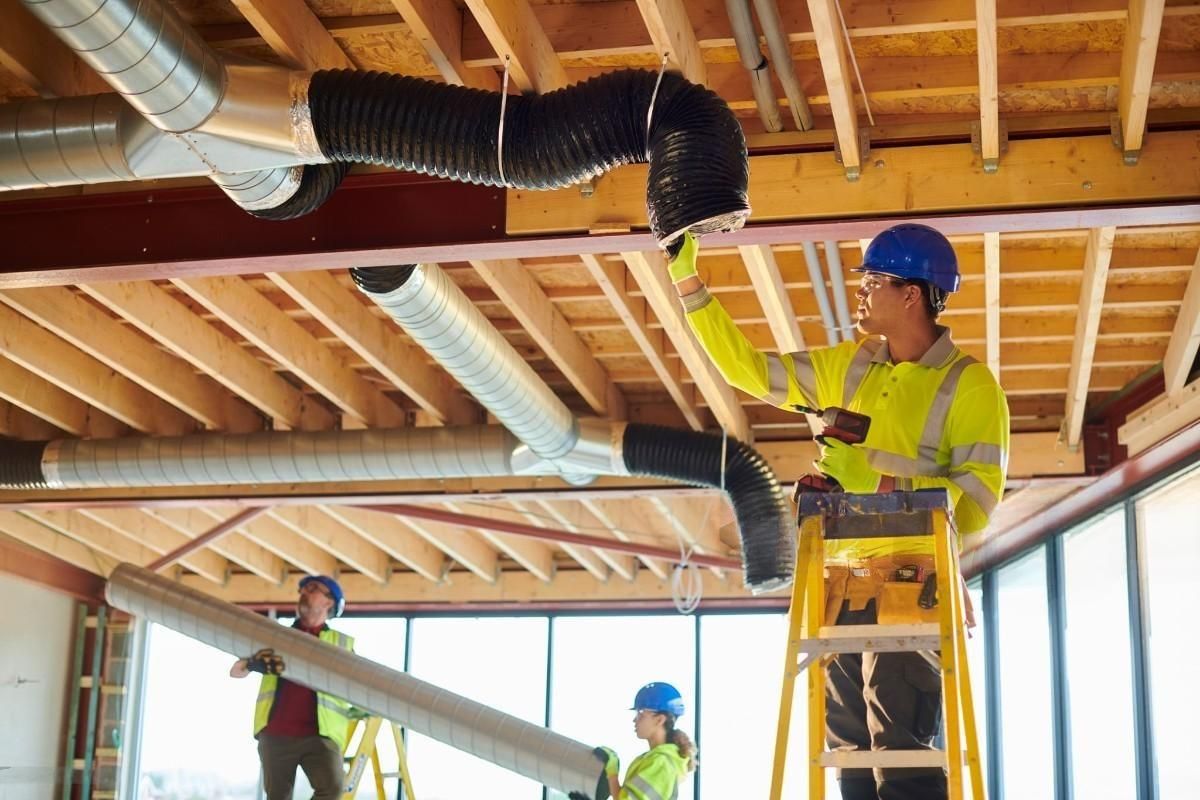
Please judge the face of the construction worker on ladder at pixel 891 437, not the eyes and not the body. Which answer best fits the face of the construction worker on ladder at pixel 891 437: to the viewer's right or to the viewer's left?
to the viewer's left

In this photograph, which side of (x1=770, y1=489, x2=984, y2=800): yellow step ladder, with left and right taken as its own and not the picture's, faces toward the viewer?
back

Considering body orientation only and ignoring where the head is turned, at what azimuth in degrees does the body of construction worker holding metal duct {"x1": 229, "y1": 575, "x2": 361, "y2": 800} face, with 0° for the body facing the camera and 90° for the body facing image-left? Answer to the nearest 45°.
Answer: approximately 45°

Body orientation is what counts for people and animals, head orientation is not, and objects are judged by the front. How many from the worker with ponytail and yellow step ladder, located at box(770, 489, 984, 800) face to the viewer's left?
1

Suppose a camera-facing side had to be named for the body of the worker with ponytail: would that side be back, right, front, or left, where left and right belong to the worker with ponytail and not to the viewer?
left

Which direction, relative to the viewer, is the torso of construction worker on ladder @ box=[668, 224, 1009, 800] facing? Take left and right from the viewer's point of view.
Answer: facing the viewer and to the left of the viewer

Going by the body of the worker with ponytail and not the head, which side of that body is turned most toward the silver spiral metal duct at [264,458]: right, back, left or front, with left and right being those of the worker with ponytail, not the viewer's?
front

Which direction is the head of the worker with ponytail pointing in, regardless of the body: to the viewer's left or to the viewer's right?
to the viewer's left

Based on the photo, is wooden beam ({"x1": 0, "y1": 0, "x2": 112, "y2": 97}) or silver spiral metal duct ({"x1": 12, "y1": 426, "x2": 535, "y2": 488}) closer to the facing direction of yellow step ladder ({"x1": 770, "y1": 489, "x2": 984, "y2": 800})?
the silver spiral metal duct

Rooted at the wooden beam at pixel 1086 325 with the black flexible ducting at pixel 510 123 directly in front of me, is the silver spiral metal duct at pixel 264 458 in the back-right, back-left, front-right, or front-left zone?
front-right

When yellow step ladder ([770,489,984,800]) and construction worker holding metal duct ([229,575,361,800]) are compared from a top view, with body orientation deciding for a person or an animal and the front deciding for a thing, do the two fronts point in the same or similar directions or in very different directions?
very different directions

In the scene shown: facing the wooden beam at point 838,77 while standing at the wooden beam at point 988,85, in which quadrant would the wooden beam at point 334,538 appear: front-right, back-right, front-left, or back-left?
front-right

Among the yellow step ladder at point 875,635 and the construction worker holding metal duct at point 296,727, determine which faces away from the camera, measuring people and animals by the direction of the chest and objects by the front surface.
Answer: the yellow step ladder

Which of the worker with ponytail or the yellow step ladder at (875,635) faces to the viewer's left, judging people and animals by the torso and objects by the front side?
the worker with ponytail
